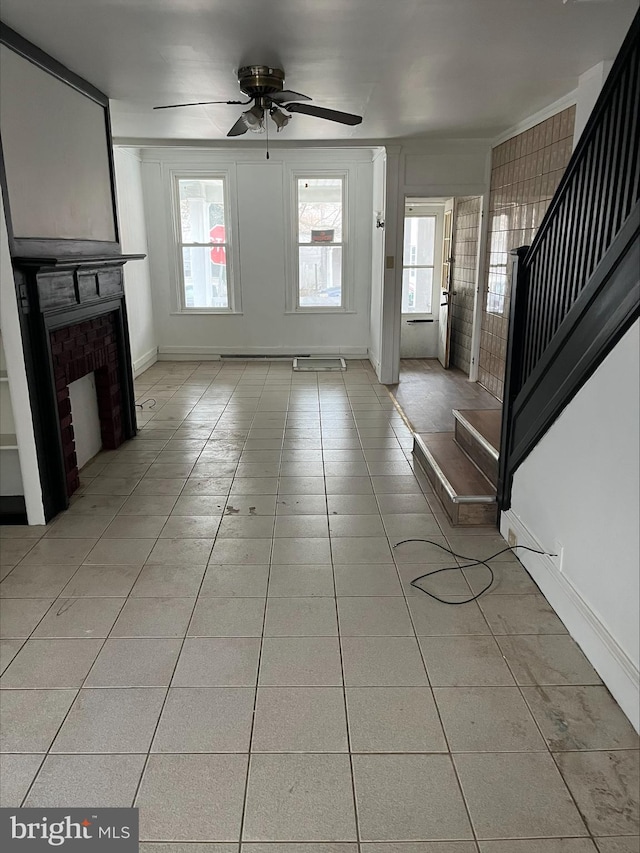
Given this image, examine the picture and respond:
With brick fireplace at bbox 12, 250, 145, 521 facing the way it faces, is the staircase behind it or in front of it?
in front

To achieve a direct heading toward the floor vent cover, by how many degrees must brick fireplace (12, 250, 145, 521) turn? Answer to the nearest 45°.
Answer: approximately 90° to its left

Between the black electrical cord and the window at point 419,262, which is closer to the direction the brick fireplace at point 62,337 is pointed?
the black electrical cord

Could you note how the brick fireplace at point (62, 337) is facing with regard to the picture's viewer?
facing the viewer and to the right of the viewer

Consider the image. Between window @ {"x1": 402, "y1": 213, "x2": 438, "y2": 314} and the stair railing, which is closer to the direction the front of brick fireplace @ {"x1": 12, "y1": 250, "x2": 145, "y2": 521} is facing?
the stair railing

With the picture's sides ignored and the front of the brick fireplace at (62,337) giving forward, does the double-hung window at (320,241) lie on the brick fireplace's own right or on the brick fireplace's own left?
on the brick fireplace's own left
